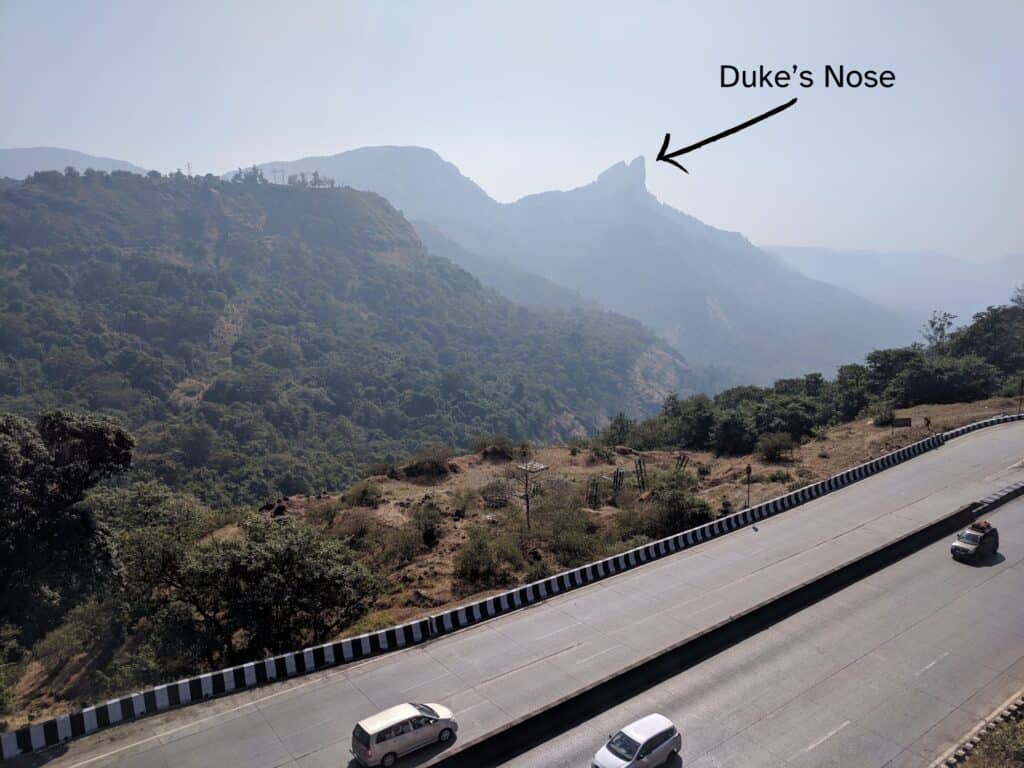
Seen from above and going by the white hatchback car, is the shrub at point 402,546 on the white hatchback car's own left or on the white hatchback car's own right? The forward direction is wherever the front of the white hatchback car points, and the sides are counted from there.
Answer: on the white hatchback car's own right

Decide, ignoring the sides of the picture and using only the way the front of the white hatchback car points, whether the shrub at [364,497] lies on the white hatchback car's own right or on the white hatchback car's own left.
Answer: on the white hatchback car's own right

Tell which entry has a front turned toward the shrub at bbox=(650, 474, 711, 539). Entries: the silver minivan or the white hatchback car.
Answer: the silver minivan

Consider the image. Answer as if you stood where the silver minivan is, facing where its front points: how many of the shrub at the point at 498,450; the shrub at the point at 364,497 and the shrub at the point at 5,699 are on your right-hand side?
0

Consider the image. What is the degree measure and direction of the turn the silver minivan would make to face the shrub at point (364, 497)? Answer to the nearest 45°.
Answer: approximately 45° to its left

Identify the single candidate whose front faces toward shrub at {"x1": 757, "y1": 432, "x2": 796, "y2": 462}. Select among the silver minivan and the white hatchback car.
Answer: the silver minivan

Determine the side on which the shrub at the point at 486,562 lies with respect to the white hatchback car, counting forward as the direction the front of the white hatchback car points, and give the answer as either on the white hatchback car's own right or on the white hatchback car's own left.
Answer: on the white hatchback car's own right

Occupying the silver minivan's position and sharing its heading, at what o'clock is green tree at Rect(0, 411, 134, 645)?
The green tree is roughly at 9 o'clock from the silver minivan.

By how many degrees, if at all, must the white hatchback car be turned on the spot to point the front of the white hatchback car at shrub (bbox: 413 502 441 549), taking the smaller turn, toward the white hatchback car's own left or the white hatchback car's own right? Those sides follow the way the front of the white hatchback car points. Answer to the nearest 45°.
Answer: approximately 90° to the white hatchback car's own right

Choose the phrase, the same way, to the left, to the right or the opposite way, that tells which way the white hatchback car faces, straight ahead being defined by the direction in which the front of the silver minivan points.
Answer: the opposite way

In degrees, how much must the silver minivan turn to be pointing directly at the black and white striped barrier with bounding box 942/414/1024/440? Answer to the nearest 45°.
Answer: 0° — it already faces it

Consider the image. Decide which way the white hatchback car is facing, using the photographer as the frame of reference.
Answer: facing the viewer and to the left of the viewer

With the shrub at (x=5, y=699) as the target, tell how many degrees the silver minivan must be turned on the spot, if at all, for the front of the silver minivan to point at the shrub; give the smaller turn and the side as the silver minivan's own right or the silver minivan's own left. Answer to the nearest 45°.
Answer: approximately 90° to the silver minivan's own left

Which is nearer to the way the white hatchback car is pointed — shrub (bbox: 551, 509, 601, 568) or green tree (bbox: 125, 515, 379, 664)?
the green tree

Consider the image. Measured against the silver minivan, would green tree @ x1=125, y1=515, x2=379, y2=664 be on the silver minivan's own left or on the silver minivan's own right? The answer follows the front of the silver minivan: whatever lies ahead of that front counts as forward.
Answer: on the silver minivan's own left

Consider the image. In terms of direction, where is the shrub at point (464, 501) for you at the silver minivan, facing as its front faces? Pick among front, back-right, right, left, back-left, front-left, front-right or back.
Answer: front-left

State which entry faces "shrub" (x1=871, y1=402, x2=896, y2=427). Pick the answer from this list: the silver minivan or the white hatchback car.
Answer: the silver minivan

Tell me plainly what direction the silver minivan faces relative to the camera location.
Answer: facing away from the viewer and to the right of the viewer
